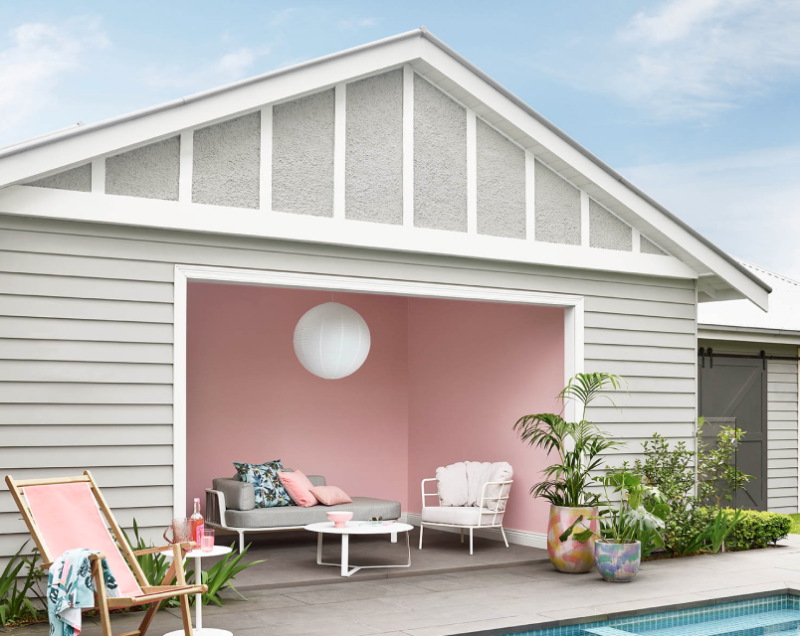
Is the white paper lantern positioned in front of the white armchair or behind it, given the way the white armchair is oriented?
in front

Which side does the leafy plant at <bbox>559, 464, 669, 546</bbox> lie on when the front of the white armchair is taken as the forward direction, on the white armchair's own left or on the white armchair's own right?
on the white armchair's own left

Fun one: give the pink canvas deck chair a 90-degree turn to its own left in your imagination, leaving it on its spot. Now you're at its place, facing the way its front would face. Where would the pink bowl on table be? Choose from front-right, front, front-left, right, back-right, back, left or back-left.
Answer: front

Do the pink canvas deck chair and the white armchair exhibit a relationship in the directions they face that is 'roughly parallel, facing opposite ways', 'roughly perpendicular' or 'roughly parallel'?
roughly perpendicular

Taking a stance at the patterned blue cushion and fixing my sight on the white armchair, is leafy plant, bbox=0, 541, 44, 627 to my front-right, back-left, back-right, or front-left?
back-right

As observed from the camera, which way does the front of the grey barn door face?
facing the viewer

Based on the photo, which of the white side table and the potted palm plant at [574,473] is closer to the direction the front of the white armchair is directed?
the white side table

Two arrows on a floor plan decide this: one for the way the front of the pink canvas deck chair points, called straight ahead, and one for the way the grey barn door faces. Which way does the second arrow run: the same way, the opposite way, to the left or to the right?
to the right

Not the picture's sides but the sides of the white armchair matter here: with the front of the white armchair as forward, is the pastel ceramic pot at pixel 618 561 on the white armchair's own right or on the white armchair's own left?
on the white armchair's own left

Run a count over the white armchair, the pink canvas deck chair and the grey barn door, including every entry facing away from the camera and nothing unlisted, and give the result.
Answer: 0

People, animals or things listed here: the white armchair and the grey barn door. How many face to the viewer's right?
0

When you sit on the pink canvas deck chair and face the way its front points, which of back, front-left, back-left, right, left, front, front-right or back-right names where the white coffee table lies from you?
left

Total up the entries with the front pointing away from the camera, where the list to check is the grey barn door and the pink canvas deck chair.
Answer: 0

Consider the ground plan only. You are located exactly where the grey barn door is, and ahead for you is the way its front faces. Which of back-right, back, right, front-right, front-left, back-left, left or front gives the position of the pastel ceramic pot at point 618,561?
front

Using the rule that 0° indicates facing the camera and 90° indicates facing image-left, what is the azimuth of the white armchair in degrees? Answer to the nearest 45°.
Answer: approximately 45°

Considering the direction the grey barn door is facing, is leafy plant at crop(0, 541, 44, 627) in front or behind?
in front

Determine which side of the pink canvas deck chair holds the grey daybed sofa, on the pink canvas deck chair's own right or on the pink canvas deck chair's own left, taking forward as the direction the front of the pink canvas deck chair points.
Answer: on the pink canvas deck chair's own left
